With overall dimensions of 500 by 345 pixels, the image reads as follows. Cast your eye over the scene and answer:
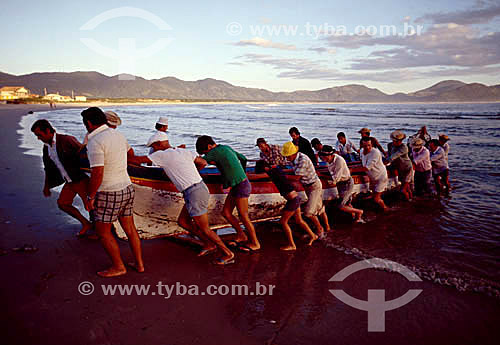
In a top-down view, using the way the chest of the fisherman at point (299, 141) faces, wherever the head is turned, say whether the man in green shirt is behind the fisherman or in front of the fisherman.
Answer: in front

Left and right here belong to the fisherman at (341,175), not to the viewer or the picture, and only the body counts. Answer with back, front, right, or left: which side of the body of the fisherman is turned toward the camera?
left

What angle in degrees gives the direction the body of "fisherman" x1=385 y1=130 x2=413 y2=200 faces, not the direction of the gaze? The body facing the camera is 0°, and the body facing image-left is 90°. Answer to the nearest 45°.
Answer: approximately 45°

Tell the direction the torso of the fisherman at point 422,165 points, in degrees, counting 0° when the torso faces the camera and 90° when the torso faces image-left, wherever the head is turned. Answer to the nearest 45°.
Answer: approximately 45°
